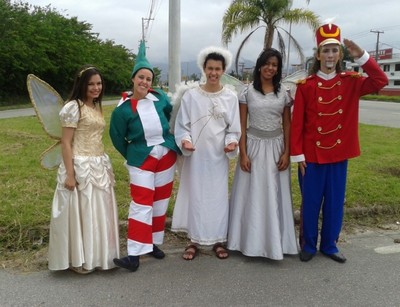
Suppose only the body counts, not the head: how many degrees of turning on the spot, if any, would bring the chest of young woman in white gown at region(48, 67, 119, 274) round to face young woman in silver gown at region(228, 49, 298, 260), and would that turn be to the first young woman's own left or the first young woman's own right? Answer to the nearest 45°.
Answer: approximately 45° to the first young woman's own left

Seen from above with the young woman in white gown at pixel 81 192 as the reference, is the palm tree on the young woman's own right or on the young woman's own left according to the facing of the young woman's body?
on the young woman's own left

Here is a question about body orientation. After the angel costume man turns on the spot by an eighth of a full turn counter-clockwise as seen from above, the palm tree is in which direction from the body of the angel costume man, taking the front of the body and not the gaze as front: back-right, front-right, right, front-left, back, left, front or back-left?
back-left

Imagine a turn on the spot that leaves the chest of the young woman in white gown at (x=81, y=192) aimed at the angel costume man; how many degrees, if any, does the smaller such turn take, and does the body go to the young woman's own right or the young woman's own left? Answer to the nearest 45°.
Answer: approximately 45° to the young woman's own left

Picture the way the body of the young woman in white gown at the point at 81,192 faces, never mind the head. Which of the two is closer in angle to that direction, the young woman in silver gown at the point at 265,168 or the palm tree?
the young woman in silver gown

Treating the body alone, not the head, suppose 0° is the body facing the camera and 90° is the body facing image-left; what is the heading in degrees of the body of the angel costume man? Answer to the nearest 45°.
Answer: approximately 0°

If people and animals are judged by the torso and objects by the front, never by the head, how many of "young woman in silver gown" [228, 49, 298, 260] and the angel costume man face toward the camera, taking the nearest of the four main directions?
2

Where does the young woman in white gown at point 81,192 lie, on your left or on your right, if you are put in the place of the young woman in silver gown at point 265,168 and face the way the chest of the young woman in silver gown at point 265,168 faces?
on your right
